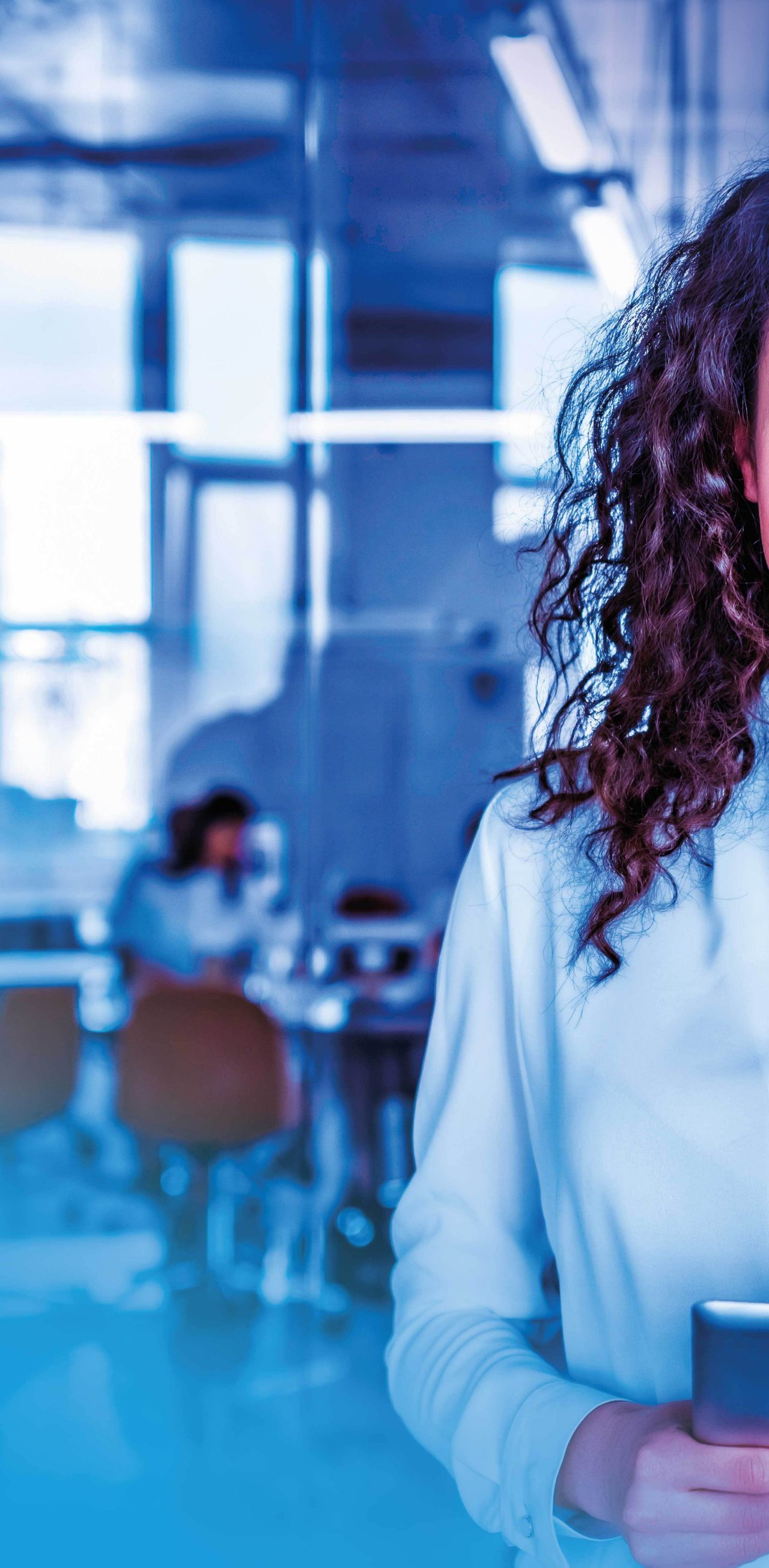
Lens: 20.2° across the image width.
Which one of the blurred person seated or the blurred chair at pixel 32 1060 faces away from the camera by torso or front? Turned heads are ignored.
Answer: the blurred chair

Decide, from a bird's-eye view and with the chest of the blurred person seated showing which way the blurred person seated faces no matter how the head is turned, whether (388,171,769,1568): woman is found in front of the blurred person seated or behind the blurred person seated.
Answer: in front

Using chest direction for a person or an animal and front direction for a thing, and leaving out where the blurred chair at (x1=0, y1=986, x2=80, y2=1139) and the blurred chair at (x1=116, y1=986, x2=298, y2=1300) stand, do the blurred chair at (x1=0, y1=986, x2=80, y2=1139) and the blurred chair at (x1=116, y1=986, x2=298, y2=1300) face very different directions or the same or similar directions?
same or similar directions

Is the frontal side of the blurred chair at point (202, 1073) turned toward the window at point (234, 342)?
yes

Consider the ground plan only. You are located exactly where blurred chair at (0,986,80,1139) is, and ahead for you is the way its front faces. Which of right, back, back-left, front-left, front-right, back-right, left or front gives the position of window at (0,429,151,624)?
front

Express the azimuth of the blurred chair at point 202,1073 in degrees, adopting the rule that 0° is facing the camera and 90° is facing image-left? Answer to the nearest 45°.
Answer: approximately 180°

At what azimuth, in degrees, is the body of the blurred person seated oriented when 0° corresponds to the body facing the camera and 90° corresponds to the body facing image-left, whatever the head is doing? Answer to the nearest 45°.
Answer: approximately 315°

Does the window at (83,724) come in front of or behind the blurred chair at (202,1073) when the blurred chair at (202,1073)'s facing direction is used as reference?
in front

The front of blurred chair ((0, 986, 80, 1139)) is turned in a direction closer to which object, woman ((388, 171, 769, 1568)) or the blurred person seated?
the blurred person seated

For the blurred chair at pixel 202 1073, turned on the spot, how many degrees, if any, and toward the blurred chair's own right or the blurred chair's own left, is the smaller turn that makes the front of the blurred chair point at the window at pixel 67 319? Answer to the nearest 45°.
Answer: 0° — it already faces it

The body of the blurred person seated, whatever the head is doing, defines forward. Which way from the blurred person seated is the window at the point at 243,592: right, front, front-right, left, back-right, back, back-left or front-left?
back-left

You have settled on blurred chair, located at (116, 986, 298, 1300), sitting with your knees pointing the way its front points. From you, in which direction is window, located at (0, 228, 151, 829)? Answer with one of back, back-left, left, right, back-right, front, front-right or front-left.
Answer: front

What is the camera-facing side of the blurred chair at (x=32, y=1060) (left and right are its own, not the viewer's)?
back
